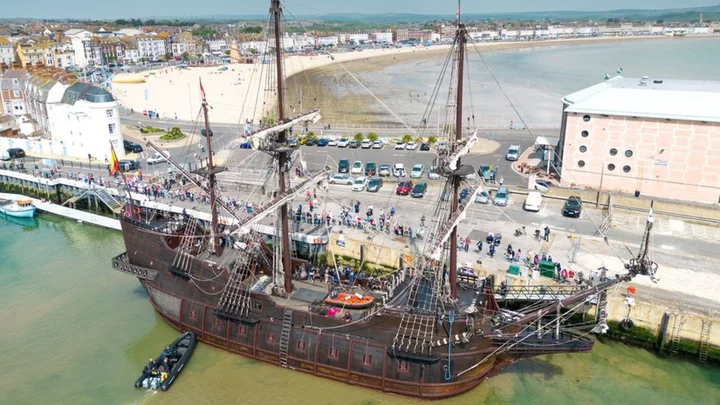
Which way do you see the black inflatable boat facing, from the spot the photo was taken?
facing away from the viewer and to the right of the viewer

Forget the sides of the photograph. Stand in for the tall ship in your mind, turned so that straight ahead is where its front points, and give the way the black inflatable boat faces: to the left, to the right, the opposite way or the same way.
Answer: to the left

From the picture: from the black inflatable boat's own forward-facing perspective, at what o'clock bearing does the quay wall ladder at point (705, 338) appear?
The quay wall ladder is roughly at 2 o'clock from the black inflatable boat.

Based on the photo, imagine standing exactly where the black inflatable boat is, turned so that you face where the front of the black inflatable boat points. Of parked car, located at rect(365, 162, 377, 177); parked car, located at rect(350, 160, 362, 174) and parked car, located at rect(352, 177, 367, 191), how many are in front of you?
3

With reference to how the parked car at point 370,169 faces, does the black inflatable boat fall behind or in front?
in front

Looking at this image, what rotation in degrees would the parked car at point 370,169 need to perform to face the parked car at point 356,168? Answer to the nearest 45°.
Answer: approximately 90° to its right

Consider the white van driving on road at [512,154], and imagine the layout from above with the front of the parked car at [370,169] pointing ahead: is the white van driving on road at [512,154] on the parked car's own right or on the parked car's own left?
on the parked car's own left

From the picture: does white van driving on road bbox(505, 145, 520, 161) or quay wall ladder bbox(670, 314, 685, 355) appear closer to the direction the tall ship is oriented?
the quay wall ladder

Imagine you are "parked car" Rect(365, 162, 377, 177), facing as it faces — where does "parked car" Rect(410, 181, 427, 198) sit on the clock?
"parked car" Rect(410, 181, 427, 198) is roughly at 11 o'clock from "parked car" Rect(365, 162, 377, 177).

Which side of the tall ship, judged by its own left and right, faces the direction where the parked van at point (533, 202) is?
left

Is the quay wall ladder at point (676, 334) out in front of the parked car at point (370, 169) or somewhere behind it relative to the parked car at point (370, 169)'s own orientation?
in front

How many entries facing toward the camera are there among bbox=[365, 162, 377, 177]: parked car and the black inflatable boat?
1

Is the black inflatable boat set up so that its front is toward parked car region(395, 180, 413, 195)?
yes

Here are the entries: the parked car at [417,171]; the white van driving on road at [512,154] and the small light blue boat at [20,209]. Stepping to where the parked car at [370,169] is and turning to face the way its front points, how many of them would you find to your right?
1
